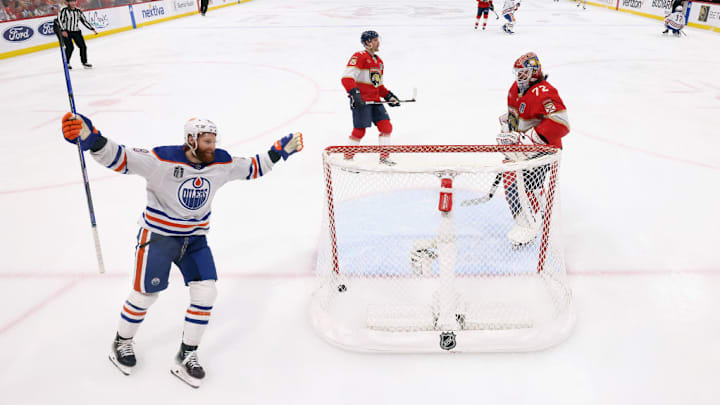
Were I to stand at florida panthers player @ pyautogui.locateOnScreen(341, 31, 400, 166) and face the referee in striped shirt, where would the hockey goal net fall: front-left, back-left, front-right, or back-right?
back-left

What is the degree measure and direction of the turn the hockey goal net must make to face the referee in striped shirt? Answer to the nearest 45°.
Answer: approximately 45° to its left

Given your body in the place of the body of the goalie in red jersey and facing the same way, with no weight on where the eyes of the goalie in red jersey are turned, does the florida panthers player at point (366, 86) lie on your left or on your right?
on your right

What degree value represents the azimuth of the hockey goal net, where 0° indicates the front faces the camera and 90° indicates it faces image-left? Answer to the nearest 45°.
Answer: approximately 180°

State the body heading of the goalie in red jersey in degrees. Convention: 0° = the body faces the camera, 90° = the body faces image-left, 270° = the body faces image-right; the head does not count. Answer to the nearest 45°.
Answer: approximately 45°

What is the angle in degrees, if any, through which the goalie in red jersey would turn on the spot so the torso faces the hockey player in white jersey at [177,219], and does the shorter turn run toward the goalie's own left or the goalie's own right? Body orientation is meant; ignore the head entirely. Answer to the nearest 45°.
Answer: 0° — they already face them

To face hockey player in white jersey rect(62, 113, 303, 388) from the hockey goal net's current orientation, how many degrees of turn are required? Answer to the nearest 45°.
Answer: approximately 135° to its left

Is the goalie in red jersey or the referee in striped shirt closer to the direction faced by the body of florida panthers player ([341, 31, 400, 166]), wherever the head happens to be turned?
the goalie in red jersey

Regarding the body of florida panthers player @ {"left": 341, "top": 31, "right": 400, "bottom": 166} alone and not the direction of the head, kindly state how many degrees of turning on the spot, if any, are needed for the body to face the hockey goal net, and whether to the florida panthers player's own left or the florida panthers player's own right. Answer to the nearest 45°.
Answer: approximately 45° to the florida panthers player's own right

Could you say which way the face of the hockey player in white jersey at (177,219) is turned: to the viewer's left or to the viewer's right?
to the viewer's right

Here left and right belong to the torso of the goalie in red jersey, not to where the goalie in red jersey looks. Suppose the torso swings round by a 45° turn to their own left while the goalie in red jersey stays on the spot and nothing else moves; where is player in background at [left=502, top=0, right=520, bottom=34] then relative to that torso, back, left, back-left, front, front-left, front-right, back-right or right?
back
